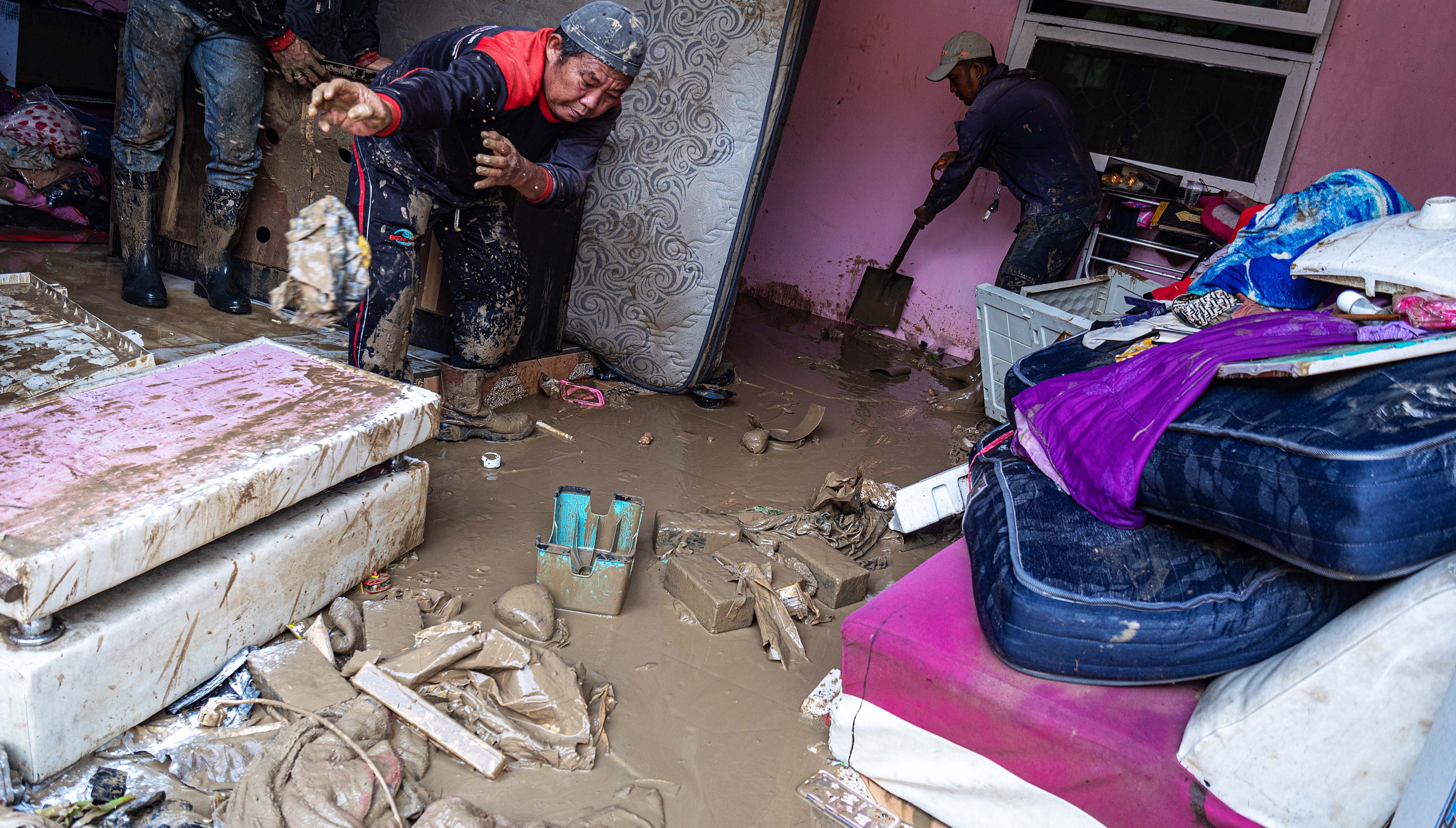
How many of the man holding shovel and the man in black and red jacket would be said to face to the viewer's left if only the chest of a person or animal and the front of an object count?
1

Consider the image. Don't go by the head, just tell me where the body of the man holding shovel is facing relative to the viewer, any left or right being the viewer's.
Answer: facing to the left of the viewer

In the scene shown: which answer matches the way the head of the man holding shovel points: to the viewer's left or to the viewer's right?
to the viewer's left

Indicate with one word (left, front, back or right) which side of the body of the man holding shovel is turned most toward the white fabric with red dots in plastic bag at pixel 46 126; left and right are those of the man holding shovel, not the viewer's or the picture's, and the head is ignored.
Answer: front

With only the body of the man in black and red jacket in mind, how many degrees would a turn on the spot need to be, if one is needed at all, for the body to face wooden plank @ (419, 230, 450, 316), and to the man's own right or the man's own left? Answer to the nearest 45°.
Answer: approximately 135° to the man's own left

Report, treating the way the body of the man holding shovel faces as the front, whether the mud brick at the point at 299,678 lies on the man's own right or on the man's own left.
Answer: on the man's own left

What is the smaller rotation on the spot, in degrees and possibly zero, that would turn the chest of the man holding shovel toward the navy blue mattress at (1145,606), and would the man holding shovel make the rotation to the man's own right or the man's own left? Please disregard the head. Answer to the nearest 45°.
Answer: approximately 90° to the man's own left

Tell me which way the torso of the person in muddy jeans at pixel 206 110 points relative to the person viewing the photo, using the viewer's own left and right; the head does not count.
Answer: facing the viewer and to the right of the viewer

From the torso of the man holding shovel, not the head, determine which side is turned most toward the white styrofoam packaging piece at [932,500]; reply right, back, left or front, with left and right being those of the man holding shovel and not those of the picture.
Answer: left

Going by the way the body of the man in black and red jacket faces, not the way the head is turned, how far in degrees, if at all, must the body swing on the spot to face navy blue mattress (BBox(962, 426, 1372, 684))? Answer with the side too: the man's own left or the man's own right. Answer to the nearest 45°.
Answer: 0° — they already face it

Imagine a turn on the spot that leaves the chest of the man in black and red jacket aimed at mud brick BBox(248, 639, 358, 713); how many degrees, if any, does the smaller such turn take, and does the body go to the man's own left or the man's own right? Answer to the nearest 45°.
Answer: approximately 45° to the man's own right

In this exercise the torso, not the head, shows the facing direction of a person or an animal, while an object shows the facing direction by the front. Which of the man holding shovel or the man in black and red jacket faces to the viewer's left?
the man holding shovel
